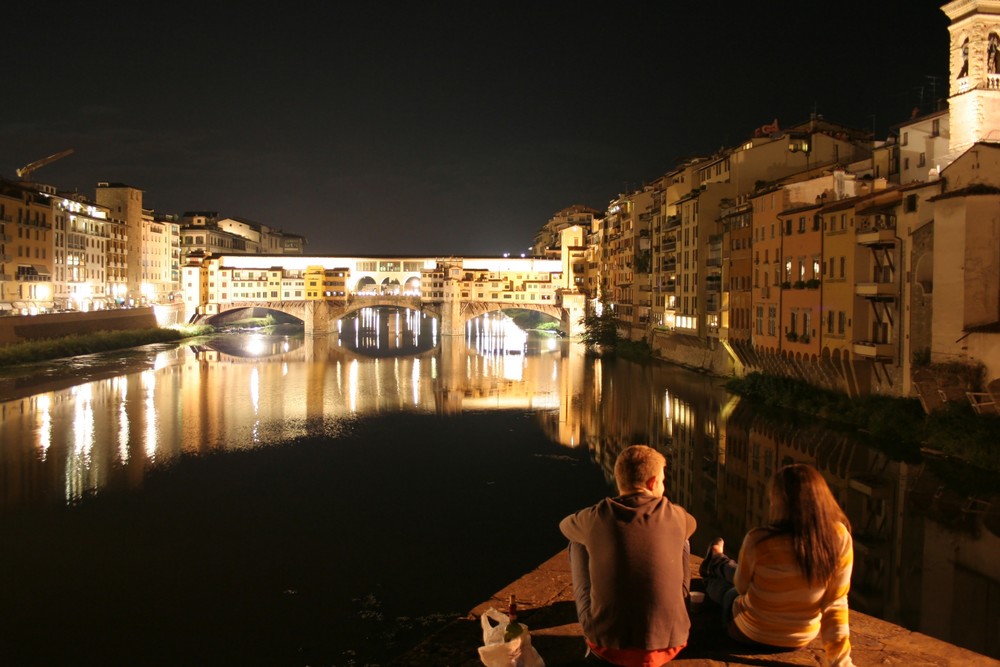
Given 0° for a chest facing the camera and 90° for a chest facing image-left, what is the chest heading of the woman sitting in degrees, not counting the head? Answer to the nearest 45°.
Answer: approximately 135°

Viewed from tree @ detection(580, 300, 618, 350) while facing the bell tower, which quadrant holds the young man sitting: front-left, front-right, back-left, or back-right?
front-right

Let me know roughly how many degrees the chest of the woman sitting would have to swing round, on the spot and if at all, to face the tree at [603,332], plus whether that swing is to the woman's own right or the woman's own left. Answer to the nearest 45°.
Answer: approximately 45° to the woman's own right

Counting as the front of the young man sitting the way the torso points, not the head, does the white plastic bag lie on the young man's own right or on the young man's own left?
on the young man's own left

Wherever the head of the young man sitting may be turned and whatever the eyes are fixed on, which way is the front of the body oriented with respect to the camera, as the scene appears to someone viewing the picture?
away from the camera

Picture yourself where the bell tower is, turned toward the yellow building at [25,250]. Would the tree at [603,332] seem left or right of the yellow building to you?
right

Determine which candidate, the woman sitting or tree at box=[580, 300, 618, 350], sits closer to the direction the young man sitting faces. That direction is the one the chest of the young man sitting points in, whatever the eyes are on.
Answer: the tree

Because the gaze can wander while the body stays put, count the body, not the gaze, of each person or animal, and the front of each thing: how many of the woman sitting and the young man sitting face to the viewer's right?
0

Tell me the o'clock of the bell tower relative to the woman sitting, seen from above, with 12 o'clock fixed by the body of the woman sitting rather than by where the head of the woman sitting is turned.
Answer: The bell tower is roughly at 2 o'clock from the woman sitting.

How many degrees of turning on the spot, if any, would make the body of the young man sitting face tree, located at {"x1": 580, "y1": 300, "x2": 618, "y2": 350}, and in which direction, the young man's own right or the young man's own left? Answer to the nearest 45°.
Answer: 0° — they already face it

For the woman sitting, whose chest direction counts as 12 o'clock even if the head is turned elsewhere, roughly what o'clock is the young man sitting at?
The young man sitting is roughly at 10 o'clock from the woman sitting.

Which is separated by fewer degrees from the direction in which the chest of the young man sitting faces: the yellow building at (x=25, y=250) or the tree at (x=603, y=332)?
the tree

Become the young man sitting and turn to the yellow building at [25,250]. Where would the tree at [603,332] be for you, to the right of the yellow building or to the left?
right
